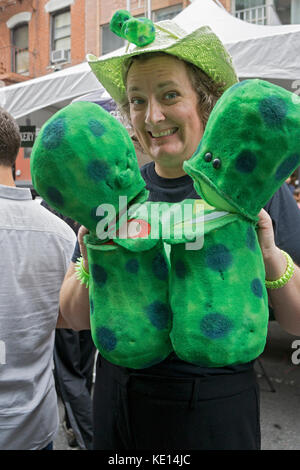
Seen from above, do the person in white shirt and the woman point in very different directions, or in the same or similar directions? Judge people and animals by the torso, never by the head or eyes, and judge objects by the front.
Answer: very different directions

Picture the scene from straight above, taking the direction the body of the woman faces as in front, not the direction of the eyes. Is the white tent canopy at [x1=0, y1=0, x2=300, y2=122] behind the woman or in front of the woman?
behind

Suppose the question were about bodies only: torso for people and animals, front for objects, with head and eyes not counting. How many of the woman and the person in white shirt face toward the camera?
1

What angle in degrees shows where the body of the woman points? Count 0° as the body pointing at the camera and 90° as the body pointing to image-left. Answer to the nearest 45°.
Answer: approximately 0°
